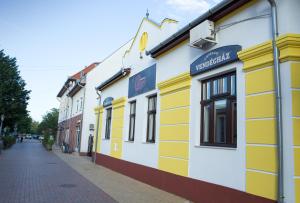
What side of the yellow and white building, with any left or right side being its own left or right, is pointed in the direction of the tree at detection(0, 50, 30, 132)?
right

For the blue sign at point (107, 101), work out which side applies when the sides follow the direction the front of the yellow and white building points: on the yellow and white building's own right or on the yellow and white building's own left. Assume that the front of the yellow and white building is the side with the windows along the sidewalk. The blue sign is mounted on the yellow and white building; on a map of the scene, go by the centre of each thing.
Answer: on the yellow and white building's own right

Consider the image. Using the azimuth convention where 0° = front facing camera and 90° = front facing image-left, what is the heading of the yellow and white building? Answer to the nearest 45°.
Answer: approximately 45°
